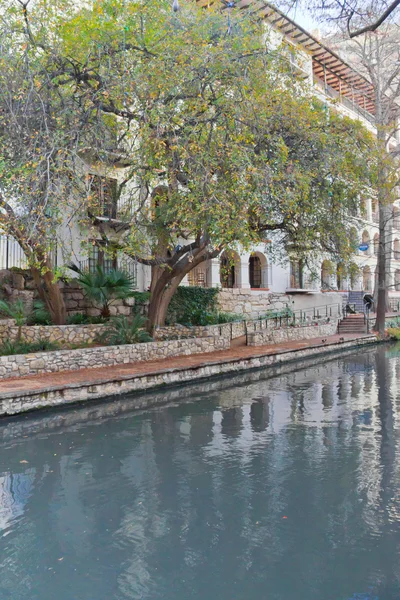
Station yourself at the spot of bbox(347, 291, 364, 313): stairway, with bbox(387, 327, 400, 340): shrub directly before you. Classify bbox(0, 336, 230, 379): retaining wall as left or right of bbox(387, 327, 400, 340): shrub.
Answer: right

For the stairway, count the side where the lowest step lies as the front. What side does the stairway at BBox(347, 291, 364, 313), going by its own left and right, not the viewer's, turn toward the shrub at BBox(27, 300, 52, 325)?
front

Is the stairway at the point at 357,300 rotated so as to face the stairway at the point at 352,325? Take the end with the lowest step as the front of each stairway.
yes

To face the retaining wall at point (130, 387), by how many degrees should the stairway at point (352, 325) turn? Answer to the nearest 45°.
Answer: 0° — it already faces it

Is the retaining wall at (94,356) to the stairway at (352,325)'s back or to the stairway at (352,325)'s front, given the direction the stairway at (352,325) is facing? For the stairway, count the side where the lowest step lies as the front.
to the front

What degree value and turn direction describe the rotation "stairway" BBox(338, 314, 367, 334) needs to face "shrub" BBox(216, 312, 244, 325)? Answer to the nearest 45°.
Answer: approximately 45° to its right

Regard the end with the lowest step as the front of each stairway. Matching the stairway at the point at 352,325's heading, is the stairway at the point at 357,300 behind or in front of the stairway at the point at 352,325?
behind

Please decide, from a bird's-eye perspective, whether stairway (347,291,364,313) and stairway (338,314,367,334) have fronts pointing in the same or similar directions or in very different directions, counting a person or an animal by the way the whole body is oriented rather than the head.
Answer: same or similar directions

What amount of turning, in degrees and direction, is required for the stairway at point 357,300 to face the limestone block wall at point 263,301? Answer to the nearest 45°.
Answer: approximately 45° to its right

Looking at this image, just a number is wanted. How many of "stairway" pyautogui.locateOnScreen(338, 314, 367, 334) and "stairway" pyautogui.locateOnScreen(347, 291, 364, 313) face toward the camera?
2

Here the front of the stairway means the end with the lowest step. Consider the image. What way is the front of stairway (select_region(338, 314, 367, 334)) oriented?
toward the camera

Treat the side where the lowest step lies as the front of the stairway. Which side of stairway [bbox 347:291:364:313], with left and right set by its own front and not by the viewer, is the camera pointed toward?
front

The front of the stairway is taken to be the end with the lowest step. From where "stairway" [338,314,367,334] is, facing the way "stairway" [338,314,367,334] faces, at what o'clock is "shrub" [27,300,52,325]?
The shrub is roughly at 1 o'clock from the stairway.

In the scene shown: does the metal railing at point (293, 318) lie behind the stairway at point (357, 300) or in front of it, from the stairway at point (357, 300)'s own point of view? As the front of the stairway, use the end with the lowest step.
in front

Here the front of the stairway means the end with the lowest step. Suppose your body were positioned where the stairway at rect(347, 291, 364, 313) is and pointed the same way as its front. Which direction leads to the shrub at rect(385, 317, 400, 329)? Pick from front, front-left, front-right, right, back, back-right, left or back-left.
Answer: front-left
